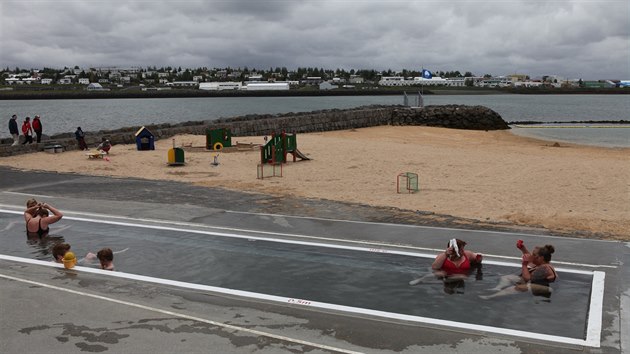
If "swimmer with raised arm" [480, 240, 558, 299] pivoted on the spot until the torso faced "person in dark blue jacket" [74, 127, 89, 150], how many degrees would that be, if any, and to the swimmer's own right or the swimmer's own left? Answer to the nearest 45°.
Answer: approximately 45° to the swimmer's own right

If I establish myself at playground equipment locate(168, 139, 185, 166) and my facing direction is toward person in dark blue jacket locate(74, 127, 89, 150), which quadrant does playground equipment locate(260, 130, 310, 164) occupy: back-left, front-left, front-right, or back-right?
back-right

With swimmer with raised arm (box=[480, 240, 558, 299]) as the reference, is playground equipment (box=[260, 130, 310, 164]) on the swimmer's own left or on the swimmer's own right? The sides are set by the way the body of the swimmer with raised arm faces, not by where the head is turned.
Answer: on the swimmer's own right

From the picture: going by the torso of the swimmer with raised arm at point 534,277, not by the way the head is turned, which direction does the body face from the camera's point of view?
to the viewer's left

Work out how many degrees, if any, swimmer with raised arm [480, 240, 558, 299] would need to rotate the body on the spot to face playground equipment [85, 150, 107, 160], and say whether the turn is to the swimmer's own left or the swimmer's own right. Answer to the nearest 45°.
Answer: approximately 45° to the swimmer's own right

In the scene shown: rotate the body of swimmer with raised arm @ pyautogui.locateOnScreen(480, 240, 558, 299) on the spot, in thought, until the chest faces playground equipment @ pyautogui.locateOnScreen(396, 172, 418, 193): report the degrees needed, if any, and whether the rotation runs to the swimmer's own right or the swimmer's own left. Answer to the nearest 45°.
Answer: approximately 90° to the swimmer's own right

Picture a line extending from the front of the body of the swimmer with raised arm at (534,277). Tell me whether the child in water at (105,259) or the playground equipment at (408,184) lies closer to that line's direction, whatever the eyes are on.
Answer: the child in water

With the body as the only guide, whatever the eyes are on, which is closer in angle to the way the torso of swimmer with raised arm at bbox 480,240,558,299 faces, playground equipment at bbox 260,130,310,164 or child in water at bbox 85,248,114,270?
the child in water

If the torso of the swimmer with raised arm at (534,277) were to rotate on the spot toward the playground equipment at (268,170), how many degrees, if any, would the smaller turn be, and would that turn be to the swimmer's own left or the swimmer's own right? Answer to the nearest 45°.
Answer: approximately 45° to the swimmer's own right
